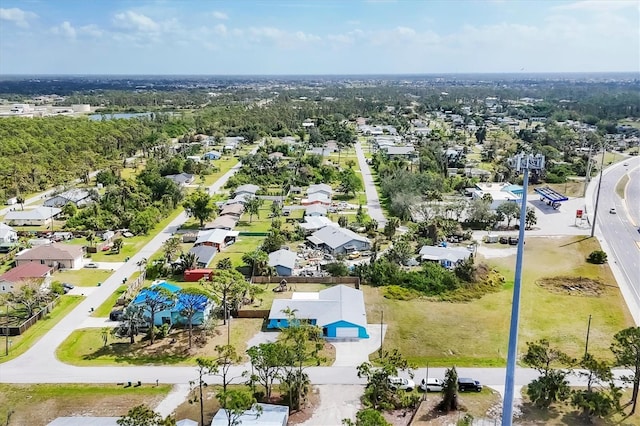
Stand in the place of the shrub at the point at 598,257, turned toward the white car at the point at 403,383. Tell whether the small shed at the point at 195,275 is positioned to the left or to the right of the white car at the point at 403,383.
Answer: right

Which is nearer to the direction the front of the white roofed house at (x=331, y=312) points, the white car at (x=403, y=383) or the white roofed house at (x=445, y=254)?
the white car

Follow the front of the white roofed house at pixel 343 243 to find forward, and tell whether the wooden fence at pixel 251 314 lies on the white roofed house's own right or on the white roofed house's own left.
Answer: on the white roofed house's own right

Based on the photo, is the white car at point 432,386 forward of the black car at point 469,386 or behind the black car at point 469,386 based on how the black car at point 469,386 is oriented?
behind

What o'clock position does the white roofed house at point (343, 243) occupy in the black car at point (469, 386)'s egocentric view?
The white roofed house is roughly at 8 o'clock from the black car.

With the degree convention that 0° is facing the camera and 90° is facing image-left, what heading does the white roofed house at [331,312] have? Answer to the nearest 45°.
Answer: approximately 0°

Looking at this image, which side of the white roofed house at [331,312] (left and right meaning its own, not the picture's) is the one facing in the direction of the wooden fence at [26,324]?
right

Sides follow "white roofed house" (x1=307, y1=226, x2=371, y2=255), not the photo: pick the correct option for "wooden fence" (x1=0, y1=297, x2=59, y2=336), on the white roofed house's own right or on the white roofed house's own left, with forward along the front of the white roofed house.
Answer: on the white roofed house's own right

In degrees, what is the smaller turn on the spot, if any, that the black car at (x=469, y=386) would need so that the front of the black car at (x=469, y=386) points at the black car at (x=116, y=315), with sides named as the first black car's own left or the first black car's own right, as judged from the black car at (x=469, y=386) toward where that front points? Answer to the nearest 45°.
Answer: approximately 180°

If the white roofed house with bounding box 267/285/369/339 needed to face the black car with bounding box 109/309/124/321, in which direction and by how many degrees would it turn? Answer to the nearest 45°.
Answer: approximately 90° to its right

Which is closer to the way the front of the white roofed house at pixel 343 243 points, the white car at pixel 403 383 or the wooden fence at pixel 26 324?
the white car

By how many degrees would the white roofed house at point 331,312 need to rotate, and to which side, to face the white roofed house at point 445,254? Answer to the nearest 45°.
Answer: approximately 135° to its left
